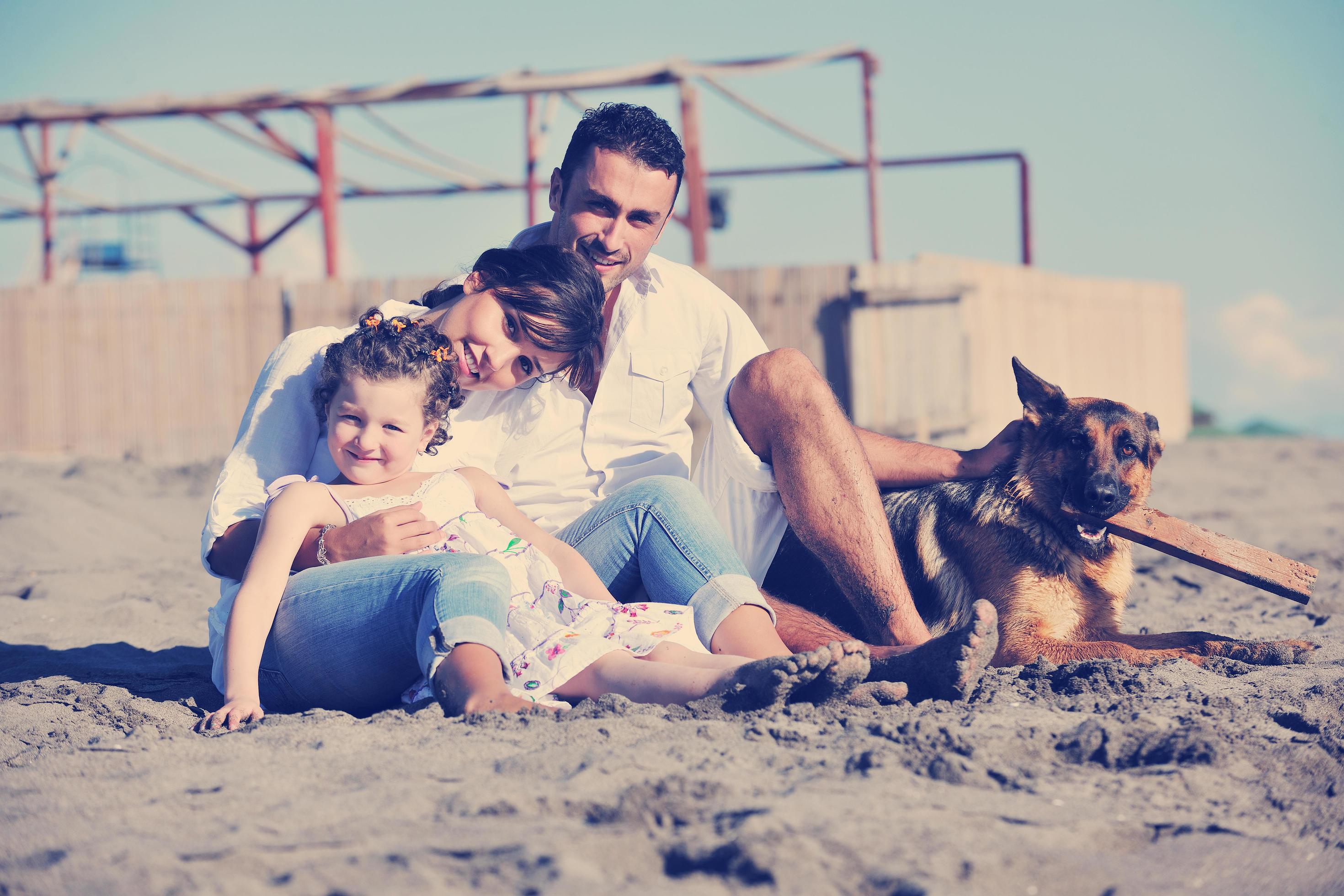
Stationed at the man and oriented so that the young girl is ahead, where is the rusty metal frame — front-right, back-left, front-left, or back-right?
back-right

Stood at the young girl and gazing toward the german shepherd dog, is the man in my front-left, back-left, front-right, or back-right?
front-left

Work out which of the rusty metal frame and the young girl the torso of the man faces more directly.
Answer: the young girl

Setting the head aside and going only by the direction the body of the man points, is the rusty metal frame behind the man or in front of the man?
behind

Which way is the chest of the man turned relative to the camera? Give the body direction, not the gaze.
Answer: toward the camera

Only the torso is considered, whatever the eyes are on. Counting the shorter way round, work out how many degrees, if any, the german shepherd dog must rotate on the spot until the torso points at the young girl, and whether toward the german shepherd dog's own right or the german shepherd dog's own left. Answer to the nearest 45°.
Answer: approximately 90° to the german shepherd dog's own right

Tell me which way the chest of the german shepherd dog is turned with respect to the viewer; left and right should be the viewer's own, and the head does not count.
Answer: facing the viewer and to the right of the viewer

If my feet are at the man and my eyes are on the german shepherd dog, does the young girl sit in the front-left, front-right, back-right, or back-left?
back-right

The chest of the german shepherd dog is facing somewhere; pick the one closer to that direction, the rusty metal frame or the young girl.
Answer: the young girl

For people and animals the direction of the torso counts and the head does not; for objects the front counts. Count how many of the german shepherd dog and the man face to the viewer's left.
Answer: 0
